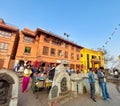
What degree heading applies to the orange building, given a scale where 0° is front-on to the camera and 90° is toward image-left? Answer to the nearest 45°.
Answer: approximately 315°

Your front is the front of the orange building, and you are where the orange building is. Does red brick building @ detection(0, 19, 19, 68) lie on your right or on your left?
on your right
